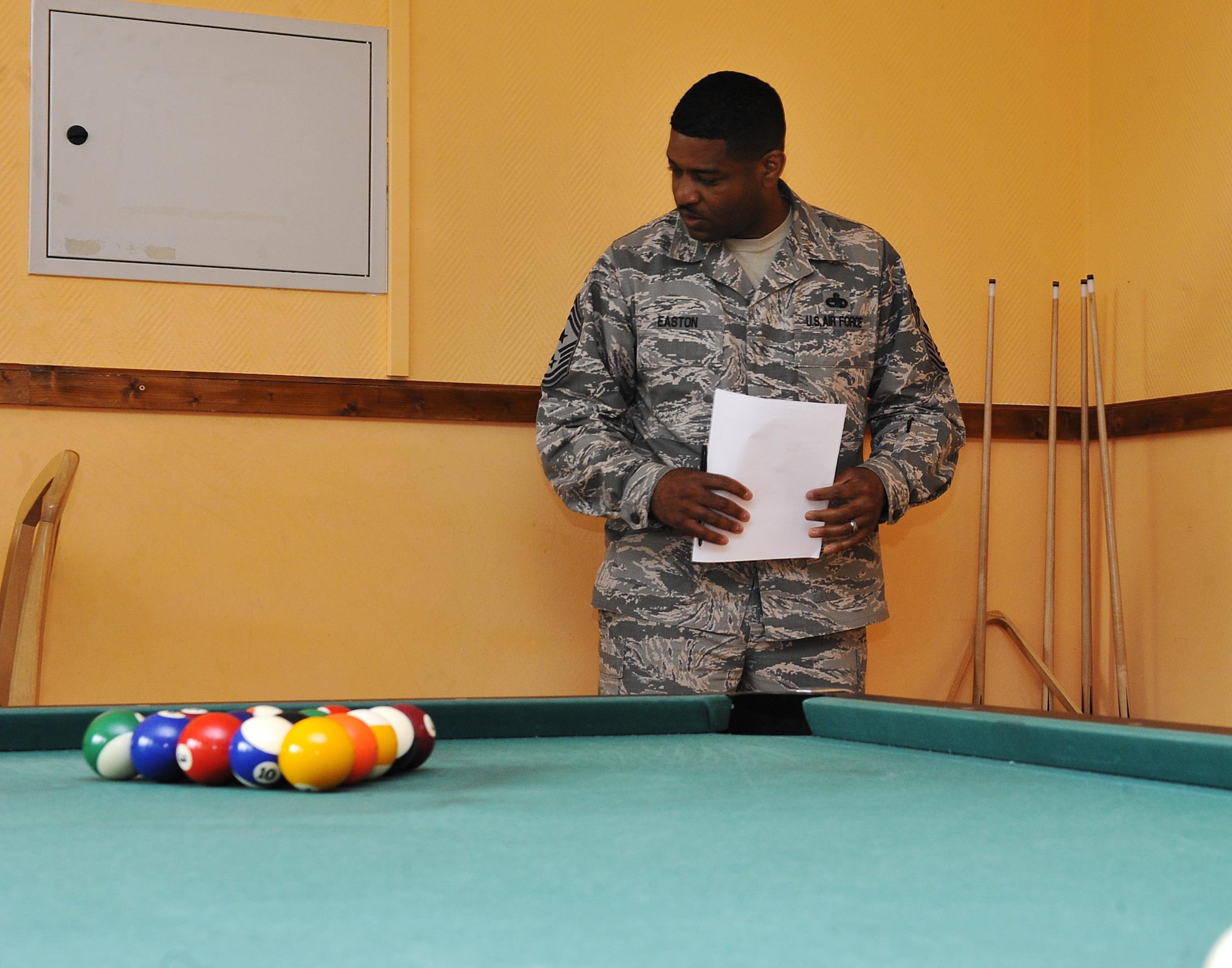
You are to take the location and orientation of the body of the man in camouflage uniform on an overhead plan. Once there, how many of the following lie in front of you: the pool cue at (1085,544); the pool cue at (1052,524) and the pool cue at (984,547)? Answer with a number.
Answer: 0

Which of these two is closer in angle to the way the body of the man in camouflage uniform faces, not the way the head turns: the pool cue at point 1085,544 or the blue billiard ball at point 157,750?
the blue billiard ball

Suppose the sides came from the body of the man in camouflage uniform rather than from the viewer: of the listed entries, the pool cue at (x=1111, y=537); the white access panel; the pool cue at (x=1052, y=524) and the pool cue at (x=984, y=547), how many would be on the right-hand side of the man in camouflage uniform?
1

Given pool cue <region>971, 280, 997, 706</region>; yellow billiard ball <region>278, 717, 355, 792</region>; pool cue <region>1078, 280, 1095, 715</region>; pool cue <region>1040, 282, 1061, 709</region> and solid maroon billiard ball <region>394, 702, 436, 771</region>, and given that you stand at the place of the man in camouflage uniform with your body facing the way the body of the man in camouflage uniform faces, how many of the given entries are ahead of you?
2

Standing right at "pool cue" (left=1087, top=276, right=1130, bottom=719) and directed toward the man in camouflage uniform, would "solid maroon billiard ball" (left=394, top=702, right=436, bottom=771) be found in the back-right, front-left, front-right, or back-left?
front-left

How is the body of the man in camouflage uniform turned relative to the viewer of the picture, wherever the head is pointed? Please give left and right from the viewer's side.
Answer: facing the viewer

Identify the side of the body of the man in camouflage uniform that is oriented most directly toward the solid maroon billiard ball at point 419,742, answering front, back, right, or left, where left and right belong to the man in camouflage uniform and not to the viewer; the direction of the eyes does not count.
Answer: front

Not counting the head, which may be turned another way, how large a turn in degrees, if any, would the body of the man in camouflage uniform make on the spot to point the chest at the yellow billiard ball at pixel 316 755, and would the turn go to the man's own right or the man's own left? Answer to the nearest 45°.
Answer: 0° — they already face it

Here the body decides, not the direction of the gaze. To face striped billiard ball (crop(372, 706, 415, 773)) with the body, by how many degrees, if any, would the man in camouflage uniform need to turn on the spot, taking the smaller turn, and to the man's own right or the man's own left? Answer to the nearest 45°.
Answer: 0° — they already face it

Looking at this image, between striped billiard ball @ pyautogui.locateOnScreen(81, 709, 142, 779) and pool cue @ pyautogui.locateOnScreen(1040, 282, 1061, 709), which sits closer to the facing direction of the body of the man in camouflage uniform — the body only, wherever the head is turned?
the striped billiard ball

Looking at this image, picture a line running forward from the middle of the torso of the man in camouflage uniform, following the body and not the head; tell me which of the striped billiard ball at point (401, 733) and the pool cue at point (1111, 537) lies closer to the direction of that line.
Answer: the striped billiard ball

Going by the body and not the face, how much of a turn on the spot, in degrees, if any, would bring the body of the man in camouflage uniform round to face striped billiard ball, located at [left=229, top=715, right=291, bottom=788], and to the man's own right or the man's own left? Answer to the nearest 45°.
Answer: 0° — they already face it

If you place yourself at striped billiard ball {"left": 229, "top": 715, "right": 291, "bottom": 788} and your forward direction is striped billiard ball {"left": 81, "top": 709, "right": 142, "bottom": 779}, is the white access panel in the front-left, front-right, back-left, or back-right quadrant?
front-right

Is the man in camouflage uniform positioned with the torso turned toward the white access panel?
no

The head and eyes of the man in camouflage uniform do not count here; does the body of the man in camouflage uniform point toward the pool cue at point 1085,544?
no

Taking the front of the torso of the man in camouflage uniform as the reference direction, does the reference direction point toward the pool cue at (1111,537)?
no

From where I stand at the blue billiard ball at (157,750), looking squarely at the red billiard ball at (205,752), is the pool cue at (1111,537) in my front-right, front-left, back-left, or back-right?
front-left

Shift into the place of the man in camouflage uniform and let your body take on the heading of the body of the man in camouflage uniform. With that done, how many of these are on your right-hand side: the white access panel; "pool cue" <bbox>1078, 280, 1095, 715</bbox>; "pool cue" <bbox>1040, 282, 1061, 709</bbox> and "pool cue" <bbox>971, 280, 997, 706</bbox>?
1
